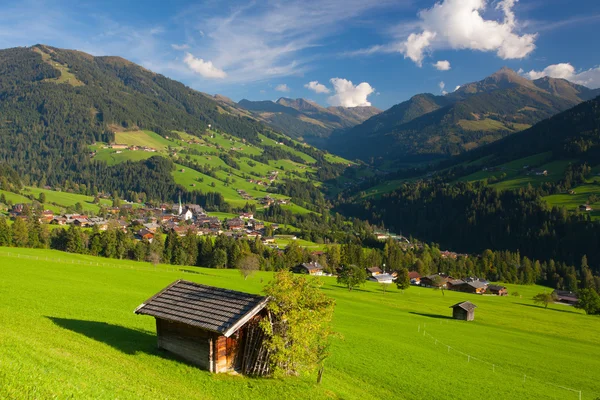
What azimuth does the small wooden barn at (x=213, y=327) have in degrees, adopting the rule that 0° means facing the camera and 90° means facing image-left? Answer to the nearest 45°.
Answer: approximately 315°

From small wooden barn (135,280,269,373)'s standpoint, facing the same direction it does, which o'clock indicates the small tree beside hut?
The small tree beside hut is roughly at 11 o'clock from the small wooden barn.
